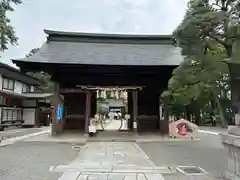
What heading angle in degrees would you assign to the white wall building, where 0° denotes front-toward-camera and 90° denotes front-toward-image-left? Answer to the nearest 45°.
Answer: approximately 315°

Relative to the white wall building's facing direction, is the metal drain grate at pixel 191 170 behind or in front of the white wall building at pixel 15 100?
in front

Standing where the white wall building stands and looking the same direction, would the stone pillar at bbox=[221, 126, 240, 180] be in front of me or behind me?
in front

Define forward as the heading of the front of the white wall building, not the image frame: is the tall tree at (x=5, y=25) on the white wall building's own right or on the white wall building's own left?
on the white wall building's own right
